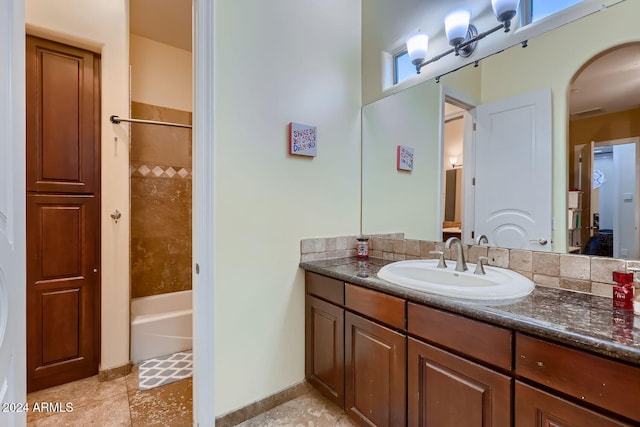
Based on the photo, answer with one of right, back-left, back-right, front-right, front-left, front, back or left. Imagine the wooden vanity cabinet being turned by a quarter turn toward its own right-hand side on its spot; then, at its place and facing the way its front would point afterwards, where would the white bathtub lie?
front-left

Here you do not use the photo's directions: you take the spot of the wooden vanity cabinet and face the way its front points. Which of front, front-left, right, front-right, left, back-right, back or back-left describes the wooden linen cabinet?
front-right

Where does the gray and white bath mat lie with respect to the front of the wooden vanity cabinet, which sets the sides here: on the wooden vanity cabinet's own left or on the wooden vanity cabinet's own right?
on the wooden vanity cabinet's own right

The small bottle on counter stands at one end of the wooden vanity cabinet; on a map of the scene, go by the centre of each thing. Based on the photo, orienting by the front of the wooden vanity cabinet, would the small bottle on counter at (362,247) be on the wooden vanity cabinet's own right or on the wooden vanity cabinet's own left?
on the wooden vanity cabinet's own right

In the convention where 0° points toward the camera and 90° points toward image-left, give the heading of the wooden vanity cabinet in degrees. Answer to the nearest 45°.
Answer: approximately 45°
